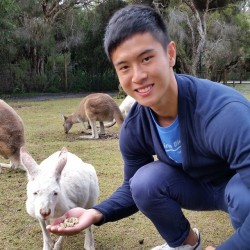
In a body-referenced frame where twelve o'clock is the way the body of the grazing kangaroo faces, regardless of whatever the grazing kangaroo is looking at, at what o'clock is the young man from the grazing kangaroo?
The young man is roughly at 9 o'clock from the grazing kangaroo.

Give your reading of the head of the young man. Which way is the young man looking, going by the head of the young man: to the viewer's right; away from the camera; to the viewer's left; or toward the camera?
toward the camera

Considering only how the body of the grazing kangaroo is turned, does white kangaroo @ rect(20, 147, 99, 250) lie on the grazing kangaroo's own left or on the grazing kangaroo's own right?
on the grazing kangaroo's own left

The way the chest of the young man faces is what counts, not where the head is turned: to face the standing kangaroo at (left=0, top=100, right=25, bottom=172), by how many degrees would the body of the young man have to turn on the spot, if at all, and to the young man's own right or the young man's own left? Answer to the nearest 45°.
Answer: approximately 90° to the young man's own right

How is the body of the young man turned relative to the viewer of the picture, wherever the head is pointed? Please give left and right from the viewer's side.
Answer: facing the viewer and to the left of the viewer

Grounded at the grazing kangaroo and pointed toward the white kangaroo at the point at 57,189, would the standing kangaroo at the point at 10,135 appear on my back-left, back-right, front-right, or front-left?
front-right

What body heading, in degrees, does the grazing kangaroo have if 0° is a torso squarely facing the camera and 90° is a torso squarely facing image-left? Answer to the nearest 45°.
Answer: approximately 90°

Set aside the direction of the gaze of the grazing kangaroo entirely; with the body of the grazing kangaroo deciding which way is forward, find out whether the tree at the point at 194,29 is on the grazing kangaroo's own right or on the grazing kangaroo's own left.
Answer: on the grazing kangaroo's own right

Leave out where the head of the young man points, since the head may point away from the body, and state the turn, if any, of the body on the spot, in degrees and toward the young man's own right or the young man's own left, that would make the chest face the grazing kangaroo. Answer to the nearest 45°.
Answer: approximately 135° to the young man's own right

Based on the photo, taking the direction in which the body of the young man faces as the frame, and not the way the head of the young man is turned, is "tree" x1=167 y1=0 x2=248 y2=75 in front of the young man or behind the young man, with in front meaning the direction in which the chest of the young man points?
behind

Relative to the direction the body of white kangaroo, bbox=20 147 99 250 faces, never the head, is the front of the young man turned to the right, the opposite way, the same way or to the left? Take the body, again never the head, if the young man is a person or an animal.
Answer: the same way
